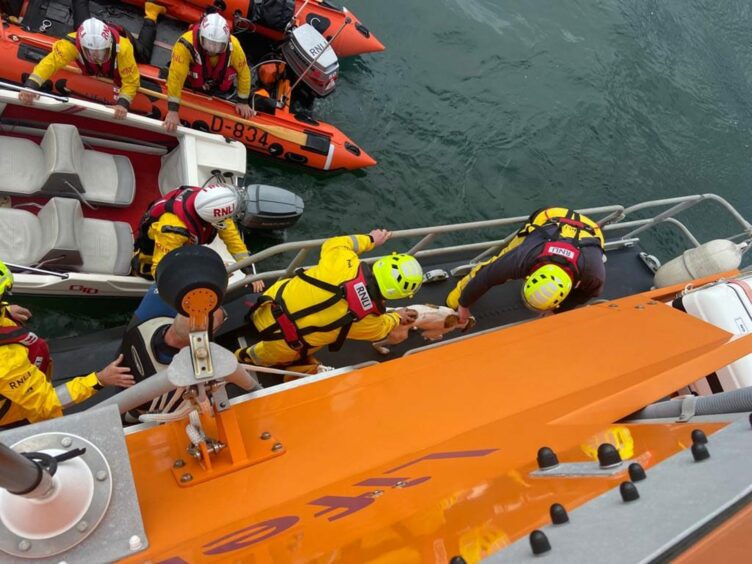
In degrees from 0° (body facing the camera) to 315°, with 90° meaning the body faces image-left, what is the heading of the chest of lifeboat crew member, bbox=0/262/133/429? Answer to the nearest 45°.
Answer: approximately 270°

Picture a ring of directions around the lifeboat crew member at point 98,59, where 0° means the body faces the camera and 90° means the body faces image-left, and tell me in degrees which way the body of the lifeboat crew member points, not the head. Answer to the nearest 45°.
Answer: approximately 0°

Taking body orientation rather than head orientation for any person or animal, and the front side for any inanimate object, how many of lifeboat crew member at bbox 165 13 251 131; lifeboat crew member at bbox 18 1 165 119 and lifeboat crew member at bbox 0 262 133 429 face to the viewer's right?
1

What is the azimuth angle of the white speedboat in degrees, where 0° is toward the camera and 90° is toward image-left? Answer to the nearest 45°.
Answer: approximately 90°

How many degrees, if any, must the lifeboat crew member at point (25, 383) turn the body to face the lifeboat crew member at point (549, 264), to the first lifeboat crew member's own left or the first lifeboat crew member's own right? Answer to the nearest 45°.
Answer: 0° — they already face them

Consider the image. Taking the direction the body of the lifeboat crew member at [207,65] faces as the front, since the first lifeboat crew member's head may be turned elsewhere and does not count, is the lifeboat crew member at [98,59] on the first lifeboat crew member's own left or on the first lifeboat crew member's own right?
on the first lifeboat crew member's own right

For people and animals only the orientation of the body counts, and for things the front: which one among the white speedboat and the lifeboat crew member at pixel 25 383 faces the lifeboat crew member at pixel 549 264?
the lifeboat crew member at pixel 25 383

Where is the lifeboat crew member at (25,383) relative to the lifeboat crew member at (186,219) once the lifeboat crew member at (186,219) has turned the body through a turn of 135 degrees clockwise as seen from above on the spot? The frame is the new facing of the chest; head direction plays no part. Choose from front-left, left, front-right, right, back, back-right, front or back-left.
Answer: front-left

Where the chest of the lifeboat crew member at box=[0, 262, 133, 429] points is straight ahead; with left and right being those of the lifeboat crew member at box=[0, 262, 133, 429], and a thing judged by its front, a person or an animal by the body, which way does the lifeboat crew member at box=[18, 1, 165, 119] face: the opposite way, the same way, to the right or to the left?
to the right

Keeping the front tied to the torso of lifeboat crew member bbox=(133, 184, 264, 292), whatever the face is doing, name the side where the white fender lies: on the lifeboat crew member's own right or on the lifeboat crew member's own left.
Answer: on the lifeboat crew member's own left
